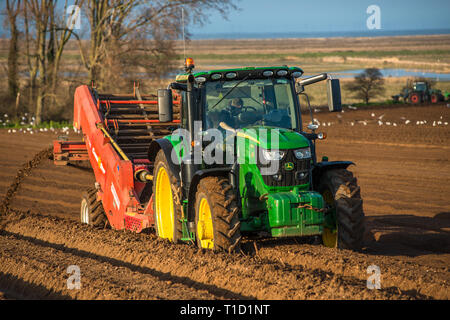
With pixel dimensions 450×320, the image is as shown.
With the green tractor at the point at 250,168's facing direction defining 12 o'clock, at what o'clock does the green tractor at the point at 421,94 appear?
the green tractor at the point at 421,94 is roughly at 8 o'clock from the green tractor at the point at 250,168.

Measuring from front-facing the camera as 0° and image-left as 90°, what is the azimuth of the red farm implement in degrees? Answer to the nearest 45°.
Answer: approximately 315°

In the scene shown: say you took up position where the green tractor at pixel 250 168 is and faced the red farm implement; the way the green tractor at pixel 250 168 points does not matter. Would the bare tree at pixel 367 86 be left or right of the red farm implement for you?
right

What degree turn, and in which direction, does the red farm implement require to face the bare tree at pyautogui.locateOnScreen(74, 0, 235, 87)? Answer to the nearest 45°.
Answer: approximately 135° to its left

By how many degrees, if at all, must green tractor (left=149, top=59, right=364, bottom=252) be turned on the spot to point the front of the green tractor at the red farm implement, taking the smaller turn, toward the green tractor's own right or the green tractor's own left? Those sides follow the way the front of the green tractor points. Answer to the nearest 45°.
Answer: approximately 180°

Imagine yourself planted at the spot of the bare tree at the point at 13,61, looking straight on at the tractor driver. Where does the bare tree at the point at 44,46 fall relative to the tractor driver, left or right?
left

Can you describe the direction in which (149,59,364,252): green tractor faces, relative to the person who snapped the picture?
facing the viewer and to the right of the viewer

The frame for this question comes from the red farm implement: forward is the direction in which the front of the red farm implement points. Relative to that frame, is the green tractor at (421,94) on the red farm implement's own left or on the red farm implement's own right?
on the red farm implement's own left

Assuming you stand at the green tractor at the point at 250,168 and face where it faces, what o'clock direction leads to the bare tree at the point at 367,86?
The bare tree is roughly at 8 o'clock from the green tractor.
